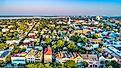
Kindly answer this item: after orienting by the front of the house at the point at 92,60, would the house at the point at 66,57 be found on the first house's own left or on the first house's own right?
on the first house's own right

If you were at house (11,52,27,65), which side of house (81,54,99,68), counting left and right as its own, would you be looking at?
right

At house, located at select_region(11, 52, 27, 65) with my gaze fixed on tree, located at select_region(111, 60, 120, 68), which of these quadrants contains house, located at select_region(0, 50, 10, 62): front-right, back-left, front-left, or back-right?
back-left

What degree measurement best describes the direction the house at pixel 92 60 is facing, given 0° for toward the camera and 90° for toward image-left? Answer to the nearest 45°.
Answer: approximately 0°
